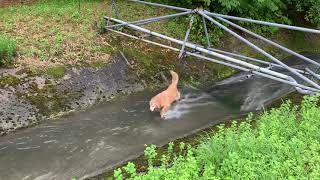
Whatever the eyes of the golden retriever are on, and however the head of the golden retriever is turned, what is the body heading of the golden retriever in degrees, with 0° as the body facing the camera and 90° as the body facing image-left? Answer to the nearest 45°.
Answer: approximately 45°
